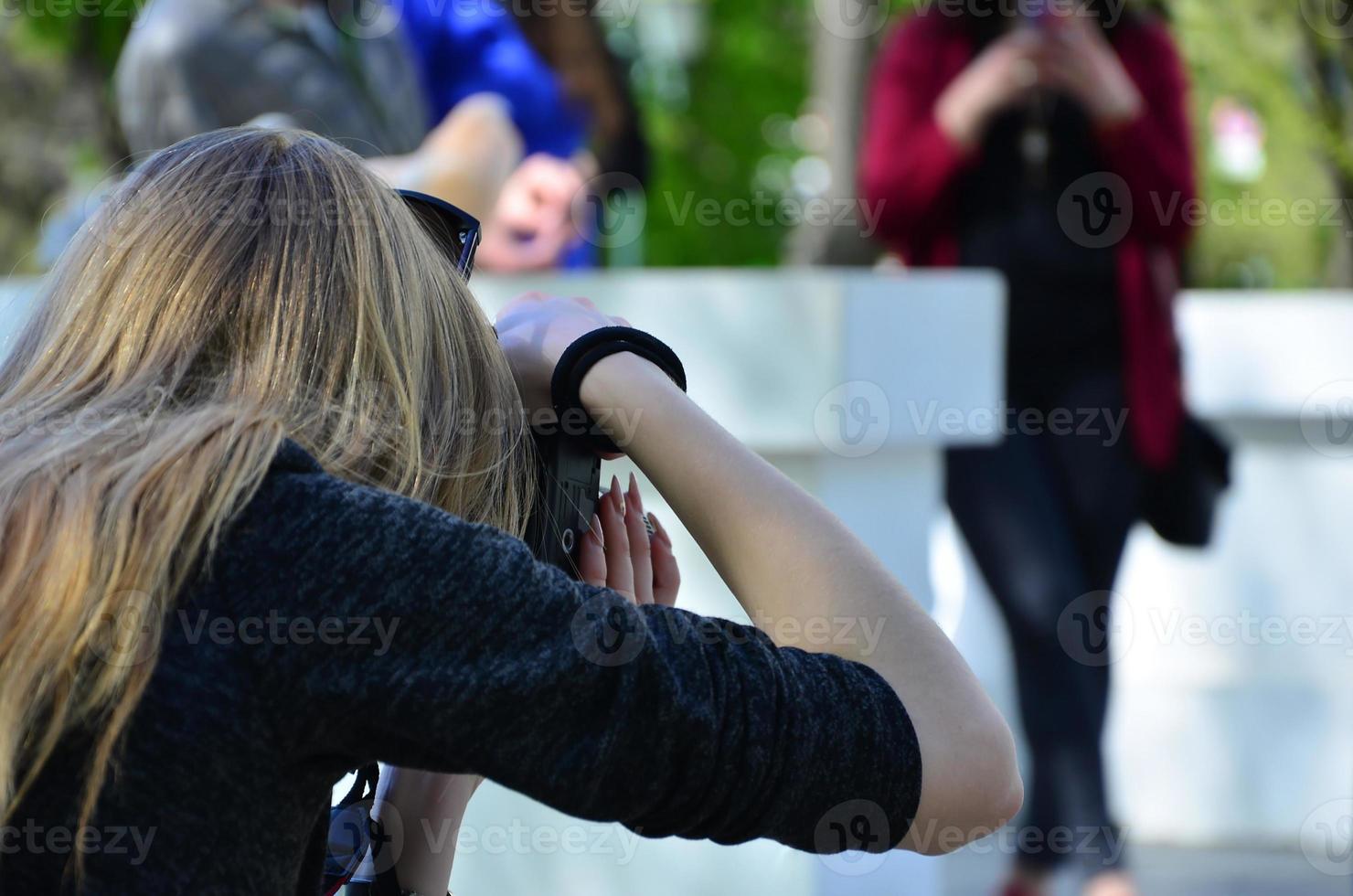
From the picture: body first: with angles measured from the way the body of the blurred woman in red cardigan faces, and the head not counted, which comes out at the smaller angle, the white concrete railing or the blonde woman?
the blonde woman

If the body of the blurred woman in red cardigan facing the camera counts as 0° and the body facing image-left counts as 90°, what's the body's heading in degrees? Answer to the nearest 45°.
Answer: approximately 0°

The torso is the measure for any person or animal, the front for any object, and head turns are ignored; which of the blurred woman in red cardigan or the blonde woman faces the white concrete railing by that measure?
the blonde woman

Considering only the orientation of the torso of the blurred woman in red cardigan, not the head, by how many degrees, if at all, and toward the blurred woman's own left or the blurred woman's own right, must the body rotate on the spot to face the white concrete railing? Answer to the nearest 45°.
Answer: approximately 180°

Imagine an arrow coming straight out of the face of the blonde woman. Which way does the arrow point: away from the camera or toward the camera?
away from the camera

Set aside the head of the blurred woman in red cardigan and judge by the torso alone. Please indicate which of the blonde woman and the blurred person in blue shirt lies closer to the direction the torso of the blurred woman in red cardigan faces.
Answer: the blonde woman

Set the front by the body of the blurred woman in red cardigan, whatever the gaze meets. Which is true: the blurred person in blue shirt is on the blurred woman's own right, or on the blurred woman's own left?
on the blurred woman's own right

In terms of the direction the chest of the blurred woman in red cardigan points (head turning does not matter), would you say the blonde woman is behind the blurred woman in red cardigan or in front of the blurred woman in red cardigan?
in front

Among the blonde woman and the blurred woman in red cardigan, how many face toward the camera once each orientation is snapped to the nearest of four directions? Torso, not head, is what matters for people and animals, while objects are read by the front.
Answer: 1

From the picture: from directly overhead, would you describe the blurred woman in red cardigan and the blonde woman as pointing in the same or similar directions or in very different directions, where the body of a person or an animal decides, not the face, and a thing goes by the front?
very different directions

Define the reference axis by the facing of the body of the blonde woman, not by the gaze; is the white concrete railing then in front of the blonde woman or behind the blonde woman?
in front

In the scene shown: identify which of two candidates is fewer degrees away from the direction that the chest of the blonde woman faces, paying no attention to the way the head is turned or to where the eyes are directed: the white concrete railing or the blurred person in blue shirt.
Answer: the white concrete railing

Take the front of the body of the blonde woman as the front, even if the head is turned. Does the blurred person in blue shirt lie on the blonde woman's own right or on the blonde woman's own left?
on the blonde woman's own left

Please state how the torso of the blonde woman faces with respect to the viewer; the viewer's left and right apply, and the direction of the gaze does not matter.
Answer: facing away from the viewer and to the right of the viewer
